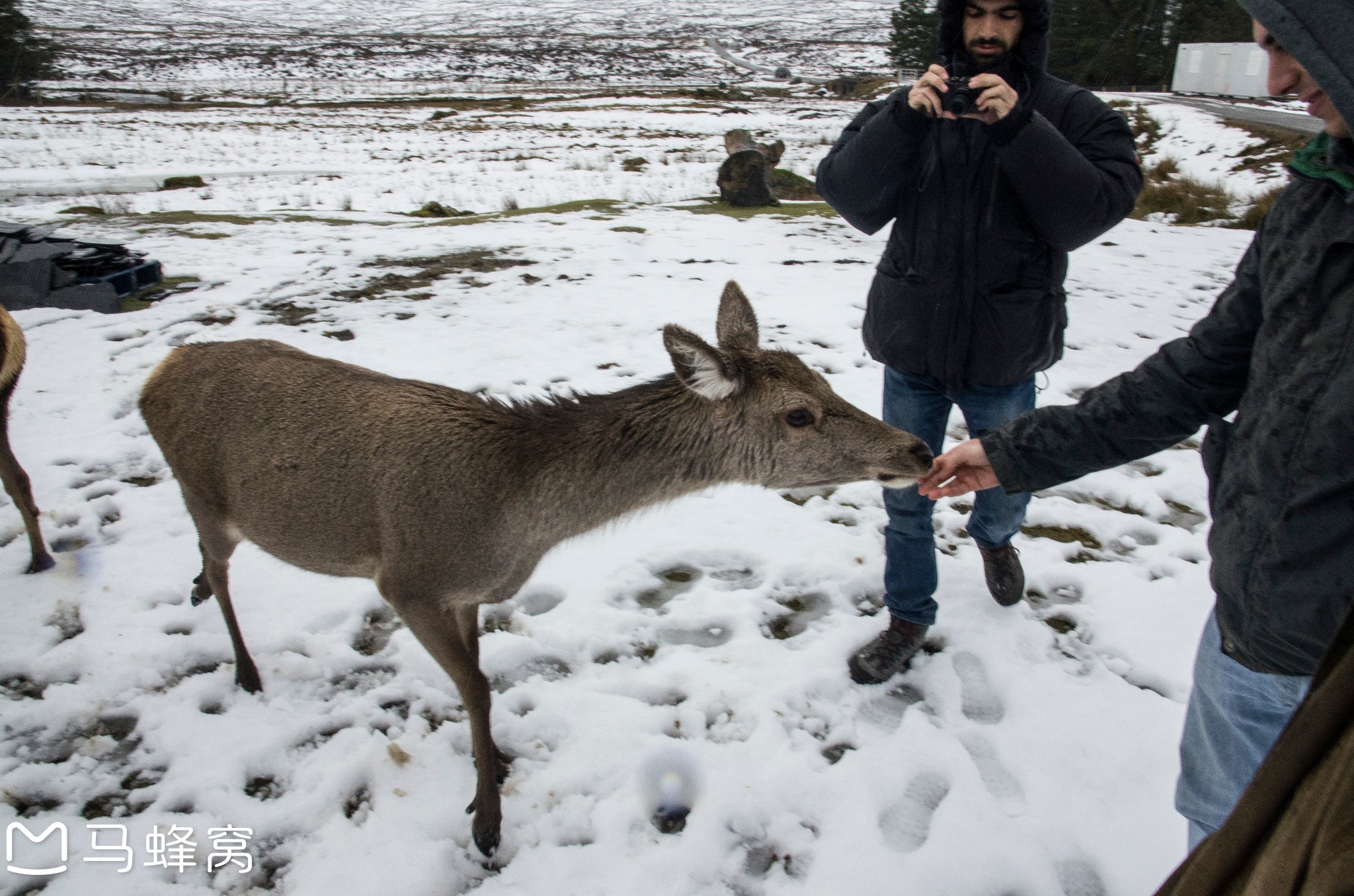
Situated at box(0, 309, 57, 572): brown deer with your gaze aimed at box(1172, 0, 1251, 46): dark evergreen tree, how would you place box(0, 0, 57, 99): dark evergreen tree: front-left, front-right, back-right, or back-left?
front-left

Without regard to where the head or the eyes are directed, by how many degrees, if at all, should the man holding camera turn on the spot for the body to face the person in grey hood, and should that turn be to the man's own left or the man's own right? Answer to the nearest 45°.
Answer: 0° — they already face them

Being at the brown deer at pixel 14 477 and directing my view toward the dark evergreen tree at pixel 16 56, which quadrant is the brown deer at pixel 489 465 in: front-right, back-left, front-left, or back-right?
back-right

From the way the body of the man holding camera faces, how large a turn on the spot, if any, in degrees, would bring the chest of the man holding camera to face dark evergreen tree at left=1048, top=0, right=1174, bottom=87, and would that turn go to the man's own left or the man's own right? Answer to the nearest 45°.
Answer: approximately 180°

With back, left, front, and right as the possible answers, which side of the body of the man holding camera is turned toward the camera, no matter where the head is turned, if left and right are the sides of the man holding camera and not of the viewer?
front

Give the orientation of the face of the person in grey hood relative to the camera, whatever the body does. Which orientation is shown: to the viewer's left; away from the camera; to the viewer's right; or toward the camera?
to the viewer's left

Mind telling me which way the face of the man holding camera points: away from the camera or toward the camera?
toward the camera

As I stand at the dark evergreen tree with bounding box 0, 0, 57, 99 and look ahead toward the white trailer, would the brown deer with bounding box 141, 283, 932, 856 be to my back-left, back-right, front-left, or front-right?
front-right

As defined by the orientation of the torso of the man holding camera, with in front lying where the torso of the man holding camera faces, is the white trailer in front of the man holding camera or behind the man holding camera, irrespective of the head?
behind

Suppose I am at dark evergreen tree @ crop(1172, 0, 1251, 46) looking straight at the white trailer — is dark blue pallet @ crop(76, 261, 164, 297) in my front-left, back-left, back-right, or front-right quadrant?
front-right

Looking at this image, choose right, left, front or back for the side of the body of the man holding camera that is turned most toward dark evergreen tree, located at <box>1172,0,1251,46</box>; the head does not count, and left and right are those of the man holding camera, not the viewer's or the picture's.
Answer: back

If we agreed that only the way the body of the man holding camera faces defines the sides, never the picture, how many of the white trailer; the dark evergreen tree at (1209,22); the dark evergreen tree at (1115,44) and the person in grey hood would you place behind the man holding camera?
3
